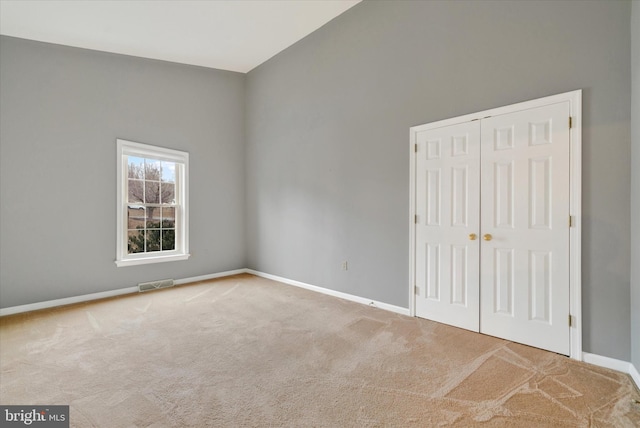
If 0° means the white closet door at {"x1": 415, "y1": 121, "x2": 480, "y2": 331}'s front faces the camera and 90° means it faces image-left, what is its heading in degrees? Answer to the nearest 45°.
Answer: approximately 45°

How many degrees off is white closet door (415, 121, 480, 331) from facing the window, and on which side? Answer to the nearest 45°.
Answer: approximately 45° to its right

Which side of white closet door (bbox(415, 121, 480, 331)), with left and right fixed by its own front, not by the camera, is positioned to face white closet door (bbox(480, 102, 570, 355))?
left

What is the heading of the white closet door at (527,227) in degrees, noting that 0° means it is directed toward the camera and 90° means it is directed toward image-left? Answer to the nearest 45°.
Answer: approximately 45°
